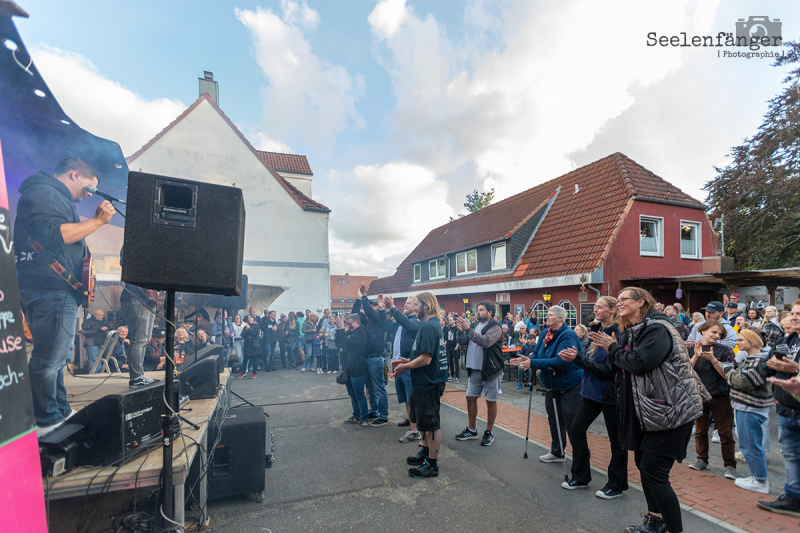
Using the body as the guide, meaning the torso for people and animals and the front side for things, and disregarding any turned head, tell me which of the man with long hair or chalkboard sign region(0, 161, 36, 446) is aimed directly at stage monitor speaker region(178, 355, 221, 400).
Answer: the man with long hair

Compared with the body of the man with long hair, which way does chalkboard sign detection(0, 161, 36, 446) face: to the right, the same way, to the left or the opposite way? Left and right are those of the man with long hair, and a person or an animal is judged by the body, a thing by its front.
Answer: the opposite way

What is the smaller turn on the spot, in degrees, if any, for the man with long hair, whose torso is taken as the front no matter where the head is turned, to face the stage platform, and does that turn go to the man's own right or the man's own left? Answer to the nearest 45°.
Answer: approximately 45° to the man's own left

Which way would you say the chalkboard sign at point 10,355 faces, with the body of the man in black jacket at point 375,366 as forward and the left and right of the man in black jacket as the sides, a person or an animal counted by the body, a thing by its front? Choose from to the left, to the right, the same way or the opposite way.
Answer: the opposite way

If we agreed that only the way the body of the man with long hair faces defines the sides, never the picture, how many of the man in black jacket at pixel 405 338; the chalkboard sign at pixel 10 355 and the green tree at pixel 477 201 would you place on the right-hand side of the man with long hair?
2

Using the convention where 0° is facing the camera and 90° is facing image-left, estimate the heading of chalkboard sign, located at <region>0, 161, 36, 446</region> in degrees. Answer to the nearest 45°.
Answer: approximately 315°

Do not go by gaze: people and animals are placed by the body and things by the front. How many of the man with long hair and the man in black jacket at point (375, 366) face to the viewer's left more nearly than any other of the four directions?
2

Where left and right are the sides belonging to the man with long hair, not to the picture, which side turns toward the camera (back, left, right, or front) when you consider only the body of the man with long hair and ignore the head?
left

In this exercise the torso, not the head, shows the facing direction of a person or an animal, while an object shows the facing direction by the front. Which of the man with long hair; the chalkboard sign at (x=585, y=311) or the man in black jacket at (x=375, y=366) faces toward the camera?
the chalkboard sign

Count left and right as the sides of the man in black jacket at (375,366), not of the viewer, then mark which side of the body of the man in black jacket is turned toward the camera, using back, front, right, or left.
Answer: left

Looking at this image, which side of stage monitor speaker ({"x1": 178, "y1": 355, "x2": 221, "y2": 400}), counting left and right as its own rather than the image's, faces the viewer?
left

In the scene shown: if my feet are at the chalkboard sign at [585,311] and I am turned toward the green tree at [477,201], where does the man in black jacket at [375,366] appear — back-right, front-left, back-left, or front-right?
back-left

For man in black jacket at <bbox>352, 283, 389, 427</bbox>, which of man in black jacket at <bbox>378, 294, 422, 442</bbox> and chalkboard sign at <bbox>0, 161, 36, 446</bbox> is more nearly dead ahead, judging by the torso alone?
the chalkboard sign
